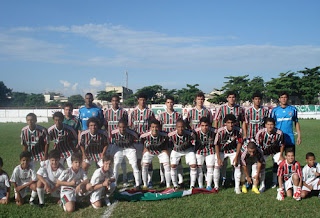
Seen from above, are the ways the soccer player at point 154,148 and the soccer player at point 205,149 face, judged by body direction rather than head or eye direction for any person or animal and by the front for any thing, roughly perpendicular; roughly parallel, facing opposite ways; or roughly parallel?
roughly parallel

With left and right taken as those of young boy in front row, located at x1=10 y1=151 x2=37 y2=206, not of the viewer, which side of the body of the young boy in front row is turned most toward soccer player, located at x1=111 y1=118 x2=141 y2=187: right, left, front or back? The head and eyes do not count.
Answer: left

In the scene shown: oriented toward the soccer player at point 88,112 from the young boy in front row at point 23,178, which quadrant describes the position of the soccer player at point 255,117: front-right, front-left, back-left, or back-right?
front-right

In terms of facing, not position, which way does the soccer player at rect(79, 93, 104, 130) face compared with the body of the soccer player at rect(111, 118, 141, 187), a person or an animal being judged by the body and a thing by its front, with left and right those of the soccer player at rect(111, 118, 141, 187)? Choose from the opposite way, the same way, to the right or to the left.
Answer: the same way

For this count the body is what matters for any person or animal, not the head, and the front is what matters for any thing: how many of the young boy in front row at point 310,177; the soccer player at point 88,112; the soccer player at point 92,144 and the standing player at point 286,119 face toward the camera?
4

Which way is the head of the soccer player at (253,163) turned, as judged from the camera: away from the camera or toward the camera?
toward the camera

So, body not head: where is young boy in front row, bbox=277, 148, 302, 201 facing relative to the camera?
toward the camera

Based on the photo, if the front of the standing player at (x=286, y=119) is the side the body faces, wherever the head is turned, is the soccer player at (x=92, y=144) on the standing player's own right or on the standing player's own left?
on the standing player's own right

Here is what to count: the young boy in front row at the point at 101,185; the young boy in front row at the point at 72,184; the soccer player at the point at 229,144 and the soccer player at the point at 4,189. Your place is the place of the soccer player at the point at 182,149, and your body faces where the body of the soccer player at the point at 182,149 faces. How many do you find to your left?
1

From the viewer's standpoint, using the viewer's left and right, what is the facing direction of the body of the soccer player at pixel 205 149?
facing the viewer

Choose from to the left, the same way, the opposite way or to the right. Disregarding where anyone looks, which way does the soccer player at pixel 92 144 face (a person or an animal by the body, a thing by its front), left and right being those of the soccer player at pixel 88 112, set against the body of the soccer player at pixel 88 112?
the same way

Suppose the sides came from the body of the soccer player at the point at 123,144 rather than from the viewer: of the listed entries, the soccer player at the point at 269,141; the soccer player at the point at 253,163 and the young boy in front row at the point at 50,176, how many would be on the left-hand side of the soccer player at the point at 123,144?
2

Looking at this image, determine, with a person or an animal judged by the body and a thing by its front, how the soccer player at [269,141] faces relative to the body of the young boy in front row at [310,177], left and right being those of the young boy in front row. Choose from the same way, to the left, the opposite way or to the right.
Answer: the same way

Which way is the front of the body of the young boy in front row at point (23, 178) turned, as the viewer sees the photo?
toward the camera

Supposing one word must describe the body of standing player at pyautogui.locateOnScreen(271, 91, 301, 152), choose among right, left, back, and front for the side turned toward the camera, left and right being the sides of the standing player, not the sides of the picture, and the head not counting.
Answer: front

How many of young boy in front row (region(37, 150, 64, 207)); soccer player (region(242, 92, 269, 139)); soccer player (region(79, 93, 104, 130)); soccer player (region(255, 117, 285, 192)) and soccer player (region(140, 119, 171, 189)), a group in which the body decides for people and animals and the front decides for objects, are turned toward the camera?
5
